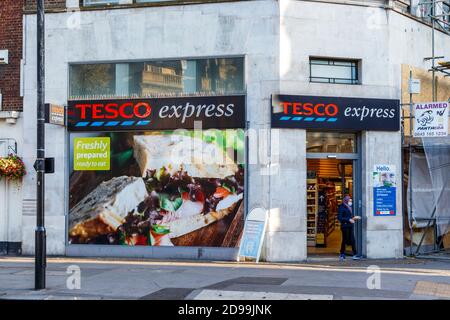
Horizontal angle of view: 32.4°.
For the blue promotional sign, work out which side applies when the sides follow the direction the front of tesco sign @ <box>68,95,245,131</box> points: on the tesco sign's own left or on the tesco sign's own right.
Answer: on the tesco sign's own left

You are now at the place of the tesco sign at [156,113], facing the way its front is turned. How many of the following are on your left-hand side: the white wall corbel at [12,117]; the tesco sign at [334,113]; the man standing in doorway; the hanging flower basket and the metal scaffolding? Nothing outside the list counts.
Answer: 3

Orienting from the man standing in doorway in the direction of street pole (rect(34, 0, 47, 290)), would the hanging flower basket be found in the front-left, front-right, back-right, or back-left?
front-right

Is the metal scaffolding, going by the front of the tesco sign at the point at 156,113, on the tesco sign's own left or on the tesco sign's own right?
on the tesco sign's own left

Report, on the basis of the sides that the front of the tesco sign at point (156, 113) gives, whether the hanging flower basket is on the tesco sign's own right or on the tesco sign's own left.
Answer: on the tesco sign's own right

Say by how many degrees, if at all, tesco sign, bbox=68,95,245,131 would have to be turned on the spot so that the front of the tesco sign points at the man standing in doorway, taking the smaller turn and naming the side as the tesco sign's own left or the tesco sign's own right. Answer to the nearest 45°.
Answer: approximately 90° to the tesco sign's own left

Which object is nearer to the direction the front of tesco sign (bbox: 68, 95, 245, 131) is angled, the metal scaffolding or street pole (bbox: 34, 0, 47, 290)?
the street pole

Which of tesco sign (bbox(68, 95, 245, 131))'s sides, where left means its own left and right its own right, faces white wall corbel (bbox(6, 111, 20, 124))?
right

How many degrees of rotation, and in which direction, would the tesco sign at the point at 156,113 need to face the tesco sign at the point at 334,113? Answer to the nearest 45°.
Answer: approximately 90° to its left

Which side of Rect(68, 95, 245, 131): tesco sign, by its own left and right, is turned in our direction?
front

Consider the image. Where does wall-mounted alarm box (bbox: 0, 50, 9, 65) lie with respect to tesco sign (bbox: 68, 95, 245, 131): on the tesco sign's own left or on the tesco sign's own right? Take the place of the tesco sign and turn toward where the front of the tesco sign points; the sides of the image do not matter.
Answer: on the tesco sign's own right
